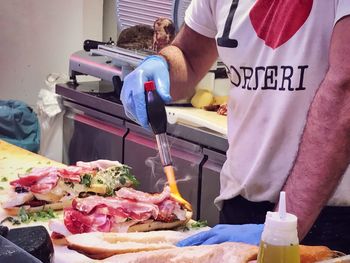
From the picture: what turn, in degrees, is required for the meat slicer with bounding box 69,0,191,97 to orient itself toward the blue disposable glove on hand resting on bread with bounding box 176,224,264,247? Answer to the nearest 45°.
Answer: approximately 45° to its left

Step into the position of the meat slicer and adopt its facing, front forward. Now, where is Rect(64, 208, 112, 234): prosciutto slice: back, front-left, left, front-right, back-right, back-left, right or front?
front-left

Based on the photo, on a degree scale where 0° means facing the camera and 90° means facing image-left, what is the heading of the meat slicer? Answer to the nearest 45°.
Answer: approximately 45°

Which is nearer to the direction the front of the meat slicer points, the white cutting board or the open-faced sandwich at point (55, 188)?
the open-faced sandwich

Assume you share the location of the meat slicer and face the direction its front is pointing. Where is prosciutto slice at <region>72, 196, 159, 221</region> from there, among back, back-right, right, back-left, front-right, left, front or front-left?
front-left

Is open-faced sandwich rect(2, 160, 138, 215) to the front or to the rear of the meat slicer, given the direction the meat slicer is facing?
to the front

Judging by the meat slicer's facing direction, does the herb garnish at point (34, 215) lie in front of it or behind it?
in front

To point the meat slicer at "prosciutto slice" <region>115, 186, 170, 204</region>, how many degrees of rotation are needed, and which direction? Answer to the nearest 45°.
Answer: approximately 45° to its left

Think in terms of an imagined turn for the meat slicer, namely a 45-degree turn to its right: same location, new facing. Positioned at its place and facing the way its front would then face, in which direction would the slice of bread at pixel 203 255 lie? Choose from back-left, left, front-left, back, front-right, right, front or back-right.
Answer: left

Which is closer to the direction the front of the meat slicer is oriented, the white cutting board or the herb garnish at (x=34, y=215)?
the herb garnish

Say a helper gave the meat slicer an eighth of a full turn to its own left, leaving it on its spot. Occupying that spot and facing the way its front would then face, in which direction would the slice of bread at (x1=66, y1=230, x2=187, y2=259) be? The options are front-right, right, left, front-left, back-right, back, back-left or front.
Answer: front

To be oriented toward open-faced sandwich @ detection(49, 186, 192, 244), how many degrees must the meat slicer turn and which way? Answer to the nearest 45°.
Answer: approximately 45° to its left

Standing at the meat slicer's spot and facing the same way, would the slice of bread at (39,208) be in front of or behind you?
in front
